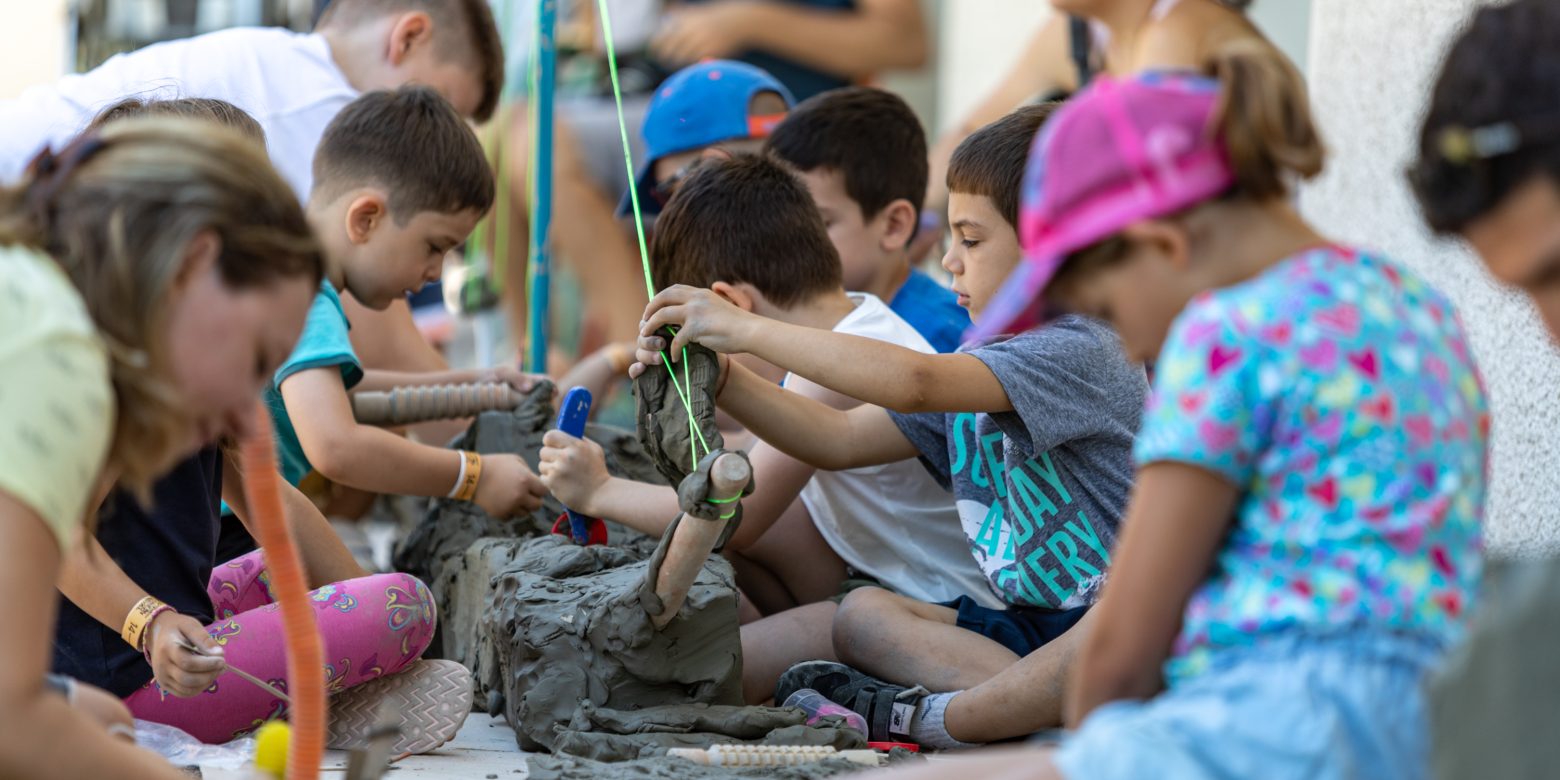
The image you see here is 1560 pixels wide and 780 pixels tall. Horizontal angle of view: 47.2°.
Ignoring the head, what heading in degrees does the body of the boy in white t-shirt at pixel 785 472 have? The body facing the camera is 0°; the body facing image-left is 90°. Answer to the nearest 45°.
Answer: approximately 90°

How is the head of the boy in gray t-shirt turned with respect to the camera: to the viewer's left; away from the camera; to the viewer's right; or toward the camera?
to the viewer's left

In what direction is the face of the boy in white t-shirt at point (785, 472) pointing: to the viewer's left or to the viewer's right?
to the viewer's left

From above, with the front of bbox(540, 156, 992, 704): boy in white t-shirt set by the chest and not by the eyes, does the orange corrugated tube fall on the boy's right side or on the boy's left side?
on the boy's left side

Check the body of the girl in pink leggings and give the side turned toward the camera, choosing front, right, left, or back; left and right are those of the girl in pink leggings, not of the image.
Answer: right

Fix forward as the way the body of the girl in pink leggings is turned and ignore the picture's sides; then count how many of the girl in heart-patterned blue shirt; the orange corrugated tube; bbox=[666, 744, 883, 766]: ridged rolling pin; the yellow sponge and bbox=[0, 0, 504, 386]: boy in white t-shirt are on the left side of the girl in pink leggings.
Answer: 1

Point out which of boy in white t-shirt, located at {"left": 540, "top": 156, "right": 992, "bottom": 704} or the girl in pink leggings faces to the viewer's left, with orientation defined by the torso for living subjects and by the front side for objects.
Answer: the boy in white t-shirt

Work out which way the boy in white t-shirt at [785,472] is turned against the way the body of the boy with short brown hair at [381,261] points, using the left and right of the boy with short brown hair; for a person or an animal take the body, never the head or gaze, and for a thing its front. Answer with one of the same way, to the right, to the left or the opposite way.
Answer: the opposite way

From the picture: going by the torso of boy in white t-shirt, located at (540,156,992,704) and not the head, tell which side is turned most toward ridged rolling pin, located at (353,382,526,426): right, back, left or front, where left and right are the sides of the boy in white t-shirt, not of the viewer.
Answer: front

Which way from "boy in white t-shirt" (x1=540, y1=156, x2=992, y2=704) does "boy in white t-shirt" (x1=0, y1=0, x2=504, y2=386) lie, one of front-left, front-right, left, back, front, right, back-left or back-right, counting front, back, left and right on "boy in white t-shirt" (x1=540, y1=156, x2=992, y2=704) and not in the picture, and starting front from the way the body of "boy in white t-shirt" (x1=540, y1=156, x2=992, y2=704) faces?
front-right

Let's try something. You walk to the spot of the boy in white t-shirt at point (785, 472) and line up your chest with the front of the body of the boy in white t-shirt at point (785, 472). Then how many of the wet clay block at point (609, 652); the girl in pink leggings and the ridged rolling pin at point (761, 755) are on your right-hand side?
0

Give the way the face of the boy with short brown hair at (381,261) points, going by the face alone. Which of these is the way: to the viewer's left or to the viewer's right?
to the viewer's right

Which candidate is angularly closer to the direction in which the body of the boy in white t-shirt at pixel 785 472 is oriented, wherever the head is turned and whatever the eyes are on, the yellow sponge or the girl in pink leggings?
the girl in pink leggings

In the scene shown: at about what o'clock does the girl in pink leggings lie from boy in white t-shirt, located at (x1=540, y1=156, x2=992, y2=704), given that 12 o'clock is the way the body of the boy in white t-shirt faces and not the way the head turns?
The girl in pink leggings is roughly at 11 o'clock from the boy in white t-shirt.

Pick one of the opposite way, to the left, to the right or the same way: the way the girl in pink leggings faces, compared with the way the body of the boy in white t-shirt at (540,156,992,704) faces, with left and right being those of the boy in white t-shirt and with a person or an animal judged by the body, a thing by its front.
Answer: the opposite way
